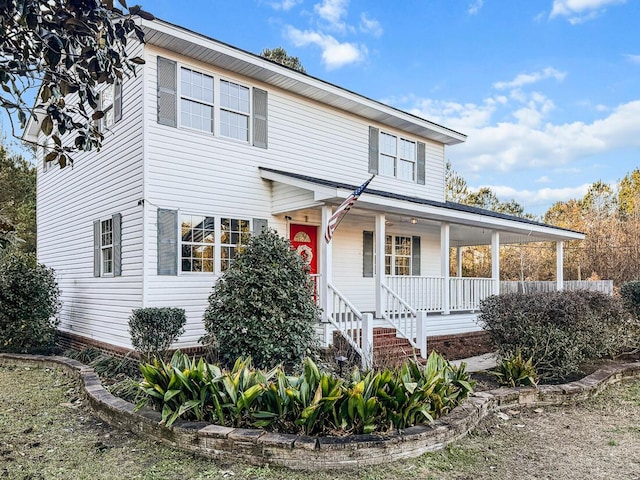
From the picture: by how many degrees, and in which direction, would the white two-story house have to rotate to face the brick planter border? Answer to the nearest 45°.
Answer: approximately 45° to its right

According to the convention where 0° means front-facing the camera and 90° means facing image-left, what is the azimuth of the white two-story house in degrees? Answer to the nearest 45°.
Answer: approximately 315°

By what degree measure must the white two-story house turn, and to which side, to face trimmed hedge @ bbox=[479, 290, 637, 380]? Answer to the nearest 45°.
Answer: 0° — it already faces it

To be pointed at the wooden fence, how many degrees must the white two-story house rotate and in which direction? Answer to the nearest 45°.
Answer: approximately 90° to its left

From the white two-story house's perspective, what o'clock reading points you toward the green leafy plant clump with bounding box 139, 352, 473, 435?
The green leafy plant clump is roughly at 1 o'clock from the white two-story house.

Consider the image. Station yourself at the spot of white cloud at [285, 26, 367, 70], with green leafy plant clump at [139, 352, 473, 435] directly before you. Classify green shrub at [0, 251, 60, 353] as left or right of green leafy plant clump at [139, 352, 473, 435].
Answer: right

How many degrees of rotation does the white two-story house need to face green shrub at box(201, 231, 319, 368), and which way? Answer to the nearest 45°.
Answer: approximately 45° to its right
